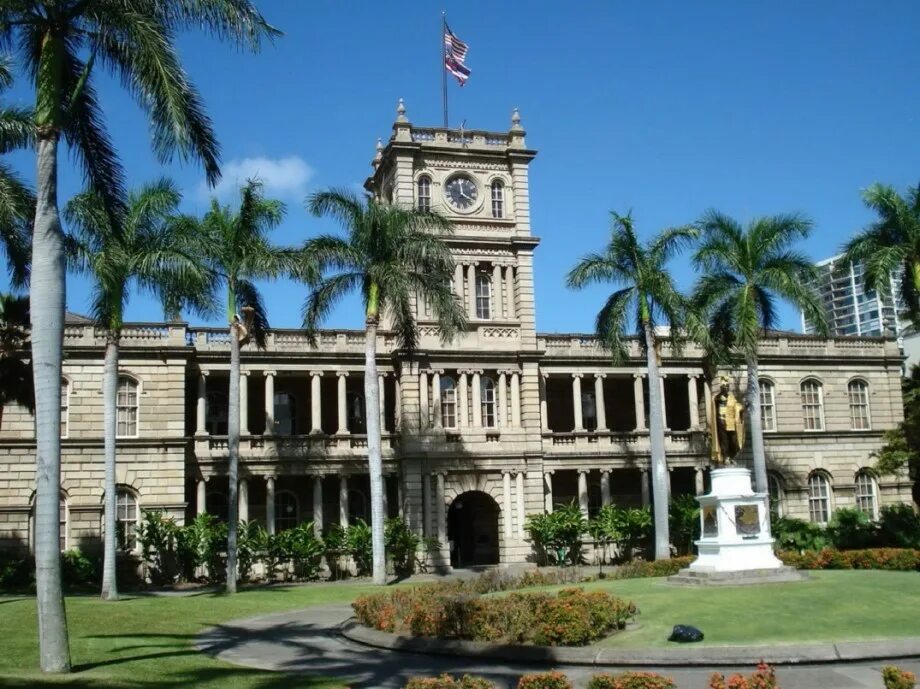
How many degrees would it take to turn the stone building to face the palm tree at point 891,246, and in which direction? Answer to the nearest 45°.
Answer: approximately 45° to its left

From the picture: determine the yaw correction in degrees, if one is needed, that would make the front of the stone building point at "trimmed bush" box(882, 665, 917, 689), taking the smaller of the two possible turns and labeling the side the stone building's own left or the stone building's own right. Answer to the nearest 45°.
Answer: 0° — it already faces it

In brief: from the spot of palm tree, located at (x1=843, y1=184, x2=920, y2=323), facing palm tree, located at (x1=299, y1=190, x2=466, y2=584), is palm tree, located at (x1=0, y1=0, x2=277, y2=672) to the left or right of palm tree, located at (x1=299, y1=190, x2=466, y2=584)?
left

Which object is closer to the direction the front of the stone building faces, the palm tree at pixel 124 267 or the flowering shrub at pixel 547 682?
the flowering shrub

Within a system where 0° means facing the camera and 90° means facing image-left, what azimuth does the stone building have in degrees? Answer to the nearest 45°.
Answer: approximately 0°

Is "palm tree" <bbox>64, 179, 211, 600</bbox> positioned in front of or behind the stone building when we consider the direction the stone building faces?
in front

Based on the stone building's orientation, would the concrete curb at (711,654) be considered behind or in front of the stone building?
in front

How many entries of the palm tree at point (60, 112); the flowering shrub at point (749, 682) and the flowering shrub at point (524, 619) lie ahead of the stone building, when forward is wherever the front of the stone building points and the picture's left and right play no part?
3

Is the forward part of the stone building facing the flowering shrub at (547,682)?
yes

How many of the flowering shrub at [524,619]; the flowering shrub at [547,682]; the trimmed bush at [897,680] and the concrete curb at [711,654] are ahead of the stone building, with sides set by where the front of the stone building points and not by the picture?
4

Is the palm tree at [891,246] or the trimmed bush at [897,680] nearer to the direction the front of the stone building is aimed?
the trimmed bush

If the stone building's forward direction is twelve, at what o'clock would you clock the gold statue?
The gold statue is roughly at 11 o'clock from the stone building.

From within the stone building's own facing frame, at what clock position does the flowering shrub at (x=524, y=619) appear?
The flowering shrub is roughly at 12 o'clock from the stone building.

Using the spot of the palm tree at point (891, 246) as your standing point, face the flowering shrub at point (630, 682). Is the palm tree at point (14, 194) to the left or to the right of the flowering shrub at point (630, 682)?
right
